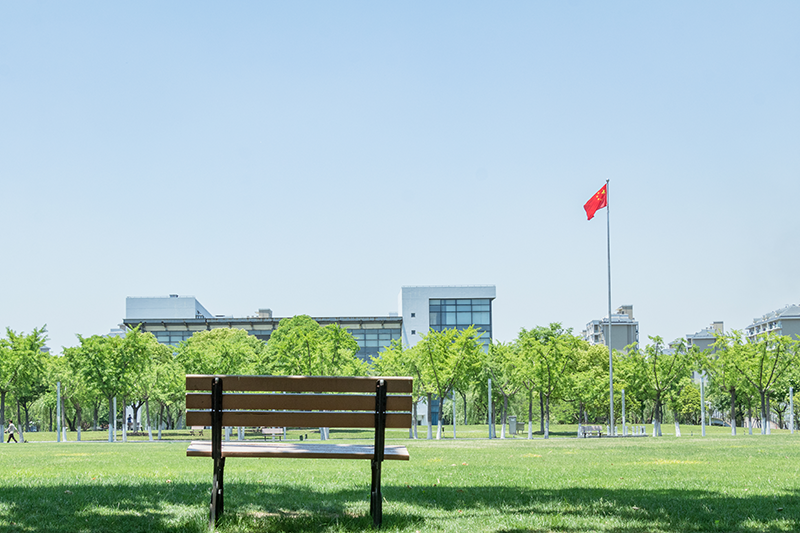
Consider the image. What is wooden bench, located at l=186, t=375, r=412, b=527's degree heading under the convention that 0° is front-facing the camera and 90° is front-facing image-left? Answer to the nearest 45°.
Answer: approximately 180°

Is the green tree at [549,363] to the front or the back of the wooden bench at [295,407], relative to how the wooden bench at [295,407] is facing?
to the front

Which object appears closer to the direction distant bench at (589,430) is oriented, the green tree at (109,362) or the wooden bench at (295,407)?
the wooden bench

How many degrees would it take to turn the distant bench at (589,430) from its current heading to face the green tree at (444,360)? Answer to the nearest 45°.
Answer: approximately 45° to its right

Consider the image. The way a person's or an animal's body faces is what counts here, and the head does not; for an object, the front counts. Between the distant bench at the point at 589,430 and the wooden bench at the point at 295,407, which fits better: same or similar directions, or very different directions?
very different directions

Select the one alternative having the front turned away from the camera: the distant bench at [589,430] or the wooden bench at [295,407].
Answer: the wooden bench

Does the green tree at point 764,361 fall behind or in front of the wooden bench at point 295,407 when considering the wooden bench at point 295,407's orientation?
in front

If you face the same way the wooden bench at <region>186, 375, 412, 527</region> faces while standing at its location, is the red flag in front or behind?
in front
